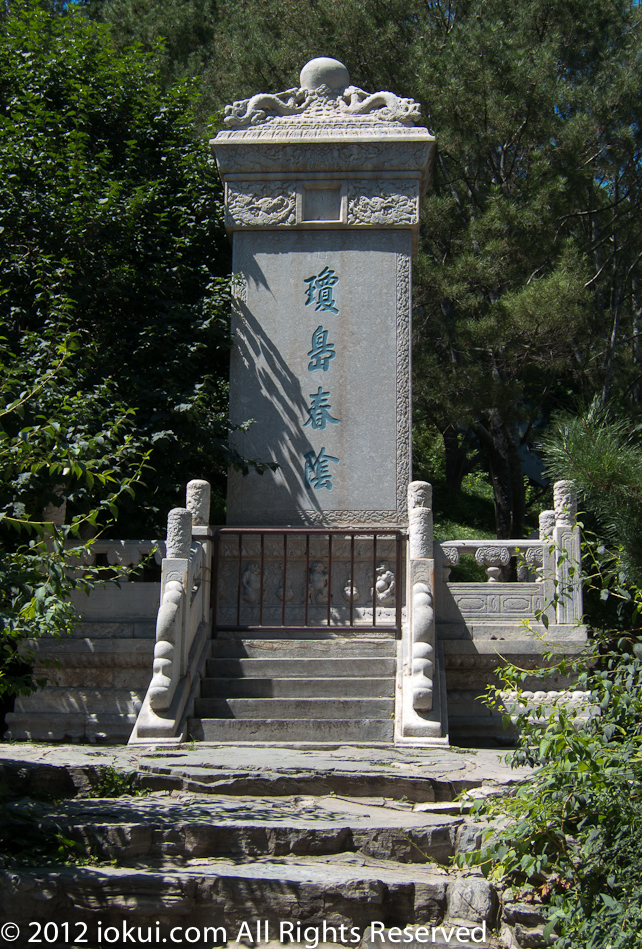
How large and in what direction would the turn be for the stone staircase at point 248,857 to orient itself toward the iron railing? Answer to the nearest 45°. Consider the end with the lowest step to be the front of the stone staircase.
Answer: approximately 180°

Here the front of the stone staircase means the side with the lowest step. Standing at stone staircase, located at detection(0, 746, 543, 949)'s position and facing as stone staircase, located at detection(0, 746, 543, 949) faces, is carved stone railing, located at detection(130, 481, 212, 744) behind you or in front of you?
behind

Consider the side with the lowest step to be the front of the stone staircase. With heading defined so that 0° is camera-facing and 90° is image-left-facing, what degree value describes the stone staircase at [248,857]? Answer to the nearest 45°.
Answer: approximately 0°

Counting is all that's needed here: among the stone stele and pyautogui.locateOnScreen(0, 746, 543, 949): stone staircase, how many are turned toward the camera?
2

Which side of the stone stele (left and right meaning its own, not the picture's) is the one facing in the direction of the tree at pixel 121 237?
right

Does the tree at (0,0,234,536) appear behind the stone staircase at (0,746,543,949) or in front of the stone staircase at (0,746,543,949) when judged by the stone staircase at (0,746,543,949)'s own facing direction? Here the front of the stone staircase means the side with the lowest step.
behind
